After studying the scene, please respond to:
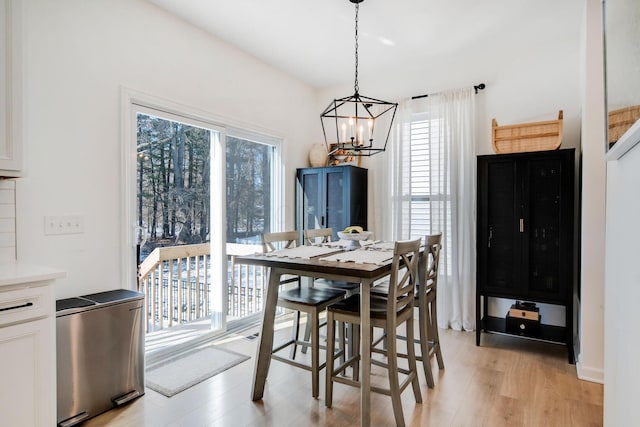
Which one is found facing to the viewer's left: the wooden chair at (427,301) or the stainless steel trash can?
the wooden chair

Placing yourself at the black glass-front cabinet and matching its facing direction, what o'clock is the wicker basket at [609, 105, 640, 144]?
The wicker basket is roughly at 10 o'clock from the black glass-front cabinet.

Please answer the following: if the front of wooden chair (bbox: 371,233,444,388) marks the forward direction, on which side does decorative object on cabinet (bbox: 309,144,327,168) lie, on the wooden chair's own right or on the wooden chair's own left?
on the wooden chair's own right

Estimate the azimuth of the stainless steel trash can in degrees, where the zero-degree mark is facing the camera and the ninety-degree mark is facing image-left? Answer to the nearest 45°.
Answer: approximately 315°

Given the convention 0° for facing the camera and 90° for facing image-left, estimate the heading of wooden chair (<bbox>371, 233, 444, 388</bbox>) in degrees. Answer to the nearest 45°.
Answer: approximately 90°

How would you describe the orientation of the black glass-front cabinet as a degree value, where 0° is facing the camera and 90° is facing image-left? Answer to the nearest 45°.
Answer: approximately 45°

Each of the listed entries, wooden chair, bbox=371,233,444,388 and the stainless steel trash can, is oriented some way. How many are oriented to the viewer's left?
1

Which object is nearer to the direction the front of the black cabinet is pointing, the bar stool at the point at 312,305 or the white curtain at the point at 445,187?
the bar stool

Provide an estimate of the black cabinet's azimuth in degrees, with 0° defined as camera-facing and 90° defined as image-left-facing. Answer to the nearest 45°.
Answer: approximately 45°
